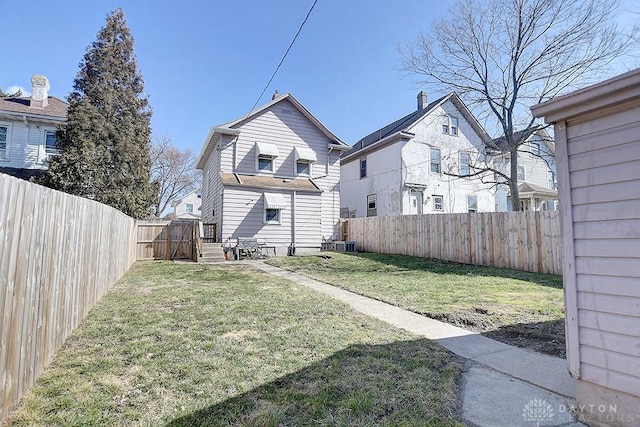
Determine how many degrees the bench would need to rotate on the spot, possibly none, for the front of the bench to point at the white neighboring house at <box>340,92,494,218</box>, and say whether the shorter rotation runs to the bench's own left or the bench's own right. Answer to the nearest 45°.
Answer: approximately 90° to the bench's own left

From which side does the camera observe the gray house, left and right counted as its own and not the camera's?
back

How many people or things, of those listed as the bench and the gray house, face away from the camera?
1

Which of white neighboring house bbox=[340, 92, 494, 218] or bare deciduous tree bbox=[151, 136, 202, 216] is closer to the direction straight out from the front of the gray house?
the bare deciduous tree

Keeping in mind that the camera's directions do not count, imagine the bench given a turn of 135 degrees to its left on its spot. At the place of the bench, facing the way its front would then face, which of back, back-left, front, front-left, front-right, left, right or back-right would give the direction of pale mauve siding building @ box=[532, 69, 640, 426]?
back-right

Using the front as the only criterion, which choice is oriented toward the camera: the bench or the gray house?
the bench

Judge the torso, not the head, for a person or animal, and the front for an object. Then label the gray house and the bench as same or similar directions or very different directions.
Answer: very different directions

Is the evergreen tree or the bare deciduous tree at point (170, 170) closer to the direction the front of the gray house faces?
the bare deciduous tree

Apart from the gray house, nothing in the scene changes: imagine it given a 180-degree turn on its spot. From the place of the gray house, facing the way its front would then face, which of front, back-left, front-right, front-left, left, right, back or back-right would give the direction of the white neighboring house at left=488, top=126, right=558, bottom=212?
left

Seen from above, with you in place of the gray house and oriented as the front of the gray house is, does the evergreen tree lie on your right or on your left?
on your left

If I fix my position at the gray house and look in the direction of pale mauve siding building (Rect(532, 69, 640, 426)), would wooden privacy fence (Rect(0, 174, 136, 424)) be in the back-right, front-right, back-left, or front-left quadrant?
front-right

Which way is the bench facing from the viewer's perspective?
toward the camera

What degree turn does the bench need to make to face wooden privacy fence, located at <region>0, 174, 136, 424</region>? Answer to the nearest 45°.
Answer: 0° — it already faces it

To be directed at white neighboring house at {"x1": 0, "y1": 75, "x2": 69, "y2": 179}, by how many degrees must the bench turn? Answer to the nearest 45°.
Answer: approximately 135° to its right
